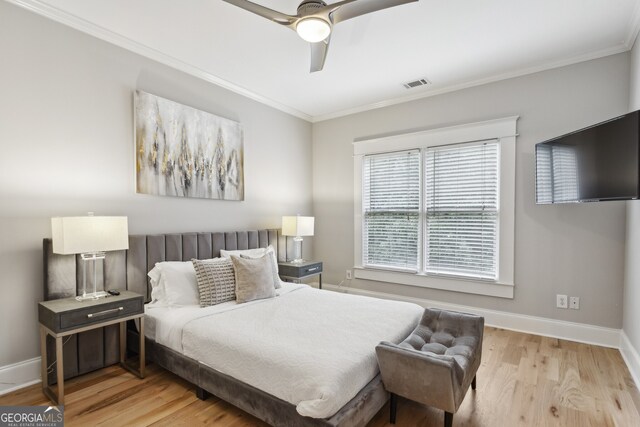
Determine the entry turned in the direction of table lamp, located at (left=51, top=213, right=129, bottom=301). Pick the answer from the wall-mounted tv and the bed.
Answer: the wall-mounted tv

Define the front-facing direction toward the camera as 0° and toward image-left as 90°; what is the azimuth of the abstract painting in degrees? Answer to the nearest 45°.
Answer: approximately 315°

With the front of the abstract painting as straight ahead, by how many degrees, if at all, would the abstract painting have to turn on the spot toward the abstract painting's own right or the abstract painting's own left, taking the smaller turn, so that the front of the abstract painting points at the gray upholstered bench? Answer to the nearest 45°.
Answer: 0° — it already faces it

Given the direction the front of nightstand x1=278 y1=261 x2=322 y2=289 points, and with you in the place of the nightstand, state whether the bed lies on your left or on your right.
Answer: on your right

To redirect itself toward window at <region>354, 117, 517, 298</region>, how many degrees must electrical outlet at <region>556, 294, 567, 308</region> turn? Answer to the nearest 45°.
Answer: approximately 90° to its right

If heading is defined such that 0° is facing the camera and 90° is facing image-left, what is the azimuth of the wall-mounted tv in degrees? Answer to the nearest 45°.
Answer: approximately 45°

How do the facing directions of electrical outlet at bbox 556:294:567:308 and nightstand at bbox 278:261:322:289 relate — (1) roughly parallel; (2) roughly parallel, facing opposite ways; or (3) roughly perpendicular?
roughly perpendicular

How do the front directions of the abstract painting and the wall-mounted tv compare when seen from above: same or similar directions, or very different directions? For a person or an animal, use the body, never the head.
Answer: very different directions

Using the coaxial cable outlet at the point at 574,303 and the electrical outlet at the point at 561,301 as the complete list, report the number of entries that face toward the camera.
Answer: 2

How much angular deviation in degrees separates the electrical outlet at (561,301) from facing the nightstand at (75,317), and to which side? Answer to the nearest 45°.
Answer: approximately 45° to its right

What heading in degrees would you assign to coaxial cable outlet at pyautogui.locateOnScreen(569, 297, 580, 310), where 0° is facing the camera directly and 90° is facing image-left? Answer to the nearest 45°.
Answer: approximately 0°
